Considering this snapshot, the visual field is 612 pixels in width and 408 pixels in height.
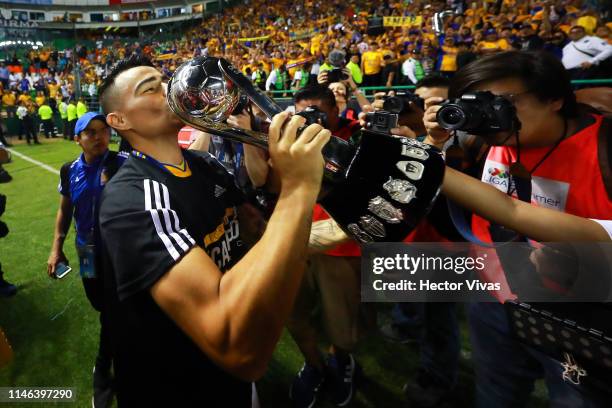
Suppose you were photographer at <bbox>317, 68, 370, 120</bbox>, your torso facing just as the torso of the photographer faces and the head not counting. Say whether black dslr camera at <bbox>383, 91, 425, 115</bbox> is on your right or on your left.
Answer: on your left

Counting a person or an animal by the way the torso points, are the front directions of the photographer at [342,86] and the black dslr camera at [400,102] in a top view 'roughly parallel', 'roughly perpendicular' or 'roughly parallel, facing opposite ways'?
roughly parallel

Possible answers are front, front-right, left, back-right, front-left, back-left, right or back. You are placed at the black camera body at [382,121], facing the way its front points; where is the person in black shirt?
front

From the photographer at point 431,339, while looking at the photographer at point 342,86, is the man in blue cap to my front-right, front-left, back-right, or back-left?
front-left

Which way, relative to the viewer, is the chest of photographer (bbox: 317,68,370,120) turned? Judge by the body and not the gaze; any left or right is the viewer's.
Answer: facing the viewer and to the left of the viewer

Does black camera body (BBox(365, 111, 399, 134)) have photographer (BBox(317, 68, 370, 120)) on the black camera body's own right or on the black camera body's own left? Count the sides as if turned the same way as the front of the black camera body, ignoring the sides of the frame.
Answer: on the black camera body's own right

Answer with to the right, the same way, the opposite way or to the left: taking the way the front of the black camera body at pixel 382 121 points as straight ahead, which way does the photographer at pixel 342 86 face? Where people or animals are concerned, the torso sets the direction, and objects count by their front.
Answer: the same way

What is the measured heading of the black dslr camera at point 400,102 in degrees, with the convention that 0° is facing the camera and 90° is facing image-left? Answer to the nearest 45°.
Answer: approximately 45°

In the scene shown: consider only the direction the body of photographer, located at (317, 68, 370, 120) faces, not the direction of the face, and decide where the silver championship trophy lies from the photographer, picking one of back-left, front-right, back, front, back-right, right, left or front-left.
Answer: front-left

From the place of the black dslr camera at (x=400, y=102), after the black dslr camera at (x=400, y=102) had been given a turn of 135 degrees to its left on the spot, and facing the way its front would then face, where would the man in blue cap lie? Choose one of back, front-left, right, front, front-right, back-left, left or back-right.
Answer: back

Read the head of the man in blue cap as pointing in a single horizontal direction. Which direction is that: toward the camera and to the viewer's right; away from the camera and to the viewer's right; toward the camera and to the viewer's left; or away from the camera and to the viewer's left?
toward the camera and to the viewer's right
